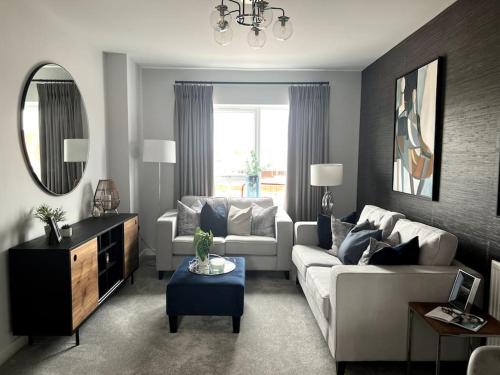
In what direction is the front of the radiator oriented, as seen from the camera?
facing the viewer and to the left of the viewer

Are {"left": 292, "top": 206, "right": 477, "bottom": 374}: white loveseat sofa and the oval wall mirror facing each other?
yes

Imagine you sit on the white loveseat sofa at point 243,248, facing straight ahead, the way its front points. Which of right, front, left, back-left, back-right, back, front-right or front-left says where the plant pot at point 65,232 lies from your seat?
front-right

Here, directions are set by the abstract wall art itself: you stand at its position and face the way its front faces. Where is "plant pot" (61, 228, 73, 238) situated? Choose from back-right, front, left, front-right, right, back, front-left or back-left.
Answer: front

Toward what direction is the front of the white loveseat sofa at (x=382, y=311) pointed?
to the viewer's left

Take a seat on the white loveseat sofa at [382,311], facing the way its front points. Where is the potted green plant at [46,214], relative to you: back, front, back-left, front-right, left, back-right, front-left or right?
front

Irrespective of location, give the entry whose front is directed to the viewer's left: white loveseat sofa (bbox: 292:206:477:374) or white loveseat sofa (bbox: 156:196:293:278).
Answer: white loveseat sofa (bbox: 292:206:477:374)

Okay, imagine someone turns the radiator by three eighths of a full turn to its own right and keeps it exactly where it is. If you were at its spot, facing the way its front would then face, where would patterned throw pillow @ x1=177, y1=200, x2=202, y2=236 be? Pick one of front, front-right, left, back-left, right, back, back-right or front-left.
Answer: left

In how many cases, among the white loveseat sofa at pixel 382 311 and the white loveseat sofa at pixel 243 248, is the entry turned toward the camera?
1

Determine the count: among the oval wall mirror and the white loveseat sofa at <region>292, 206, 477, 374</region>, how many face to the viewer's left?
1

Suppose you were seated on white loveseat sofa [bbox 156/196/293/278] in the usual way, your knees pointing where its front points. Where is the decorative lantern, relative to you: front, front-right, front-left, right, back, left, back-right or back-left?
right

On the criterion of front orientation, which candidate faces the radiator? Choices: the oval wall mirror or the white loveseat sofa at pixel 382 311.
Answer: the oval wall mirror

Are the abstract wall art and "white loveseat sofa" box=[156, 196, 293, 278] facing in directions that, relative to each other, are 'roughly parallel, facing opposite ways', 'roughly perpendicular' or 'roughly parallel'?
roughly perpendicular

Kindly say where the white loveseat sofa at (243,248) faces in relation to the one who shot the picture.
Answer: facing the viewer

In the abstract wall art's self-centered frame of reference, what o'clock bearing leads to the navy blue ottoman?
The navy blue ottoman is roughly at 12 o'clock from the abstract wall art.

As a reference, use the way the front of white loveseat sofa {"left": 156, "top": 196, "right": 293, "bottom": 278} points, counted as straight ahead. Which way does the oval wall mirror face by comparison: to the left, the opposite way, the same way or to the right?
to the left

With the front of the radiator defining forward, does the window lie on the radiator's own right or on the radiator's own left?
on the radiator's own right

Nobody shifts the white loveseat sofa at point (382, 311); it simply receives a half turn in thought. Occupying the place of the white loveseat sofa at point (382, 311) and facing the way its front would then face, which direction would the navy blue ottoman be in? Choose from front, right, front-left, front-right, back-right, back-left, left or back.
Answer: back

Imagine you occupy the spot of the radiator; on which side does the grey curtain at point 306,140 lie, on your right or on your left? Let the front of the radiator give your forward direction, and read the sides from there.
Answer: on your right
